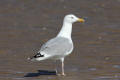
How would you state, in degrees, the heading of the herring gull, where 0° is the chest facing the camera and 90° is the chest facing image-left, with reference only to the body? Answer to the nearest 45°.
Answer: approximately 270°
